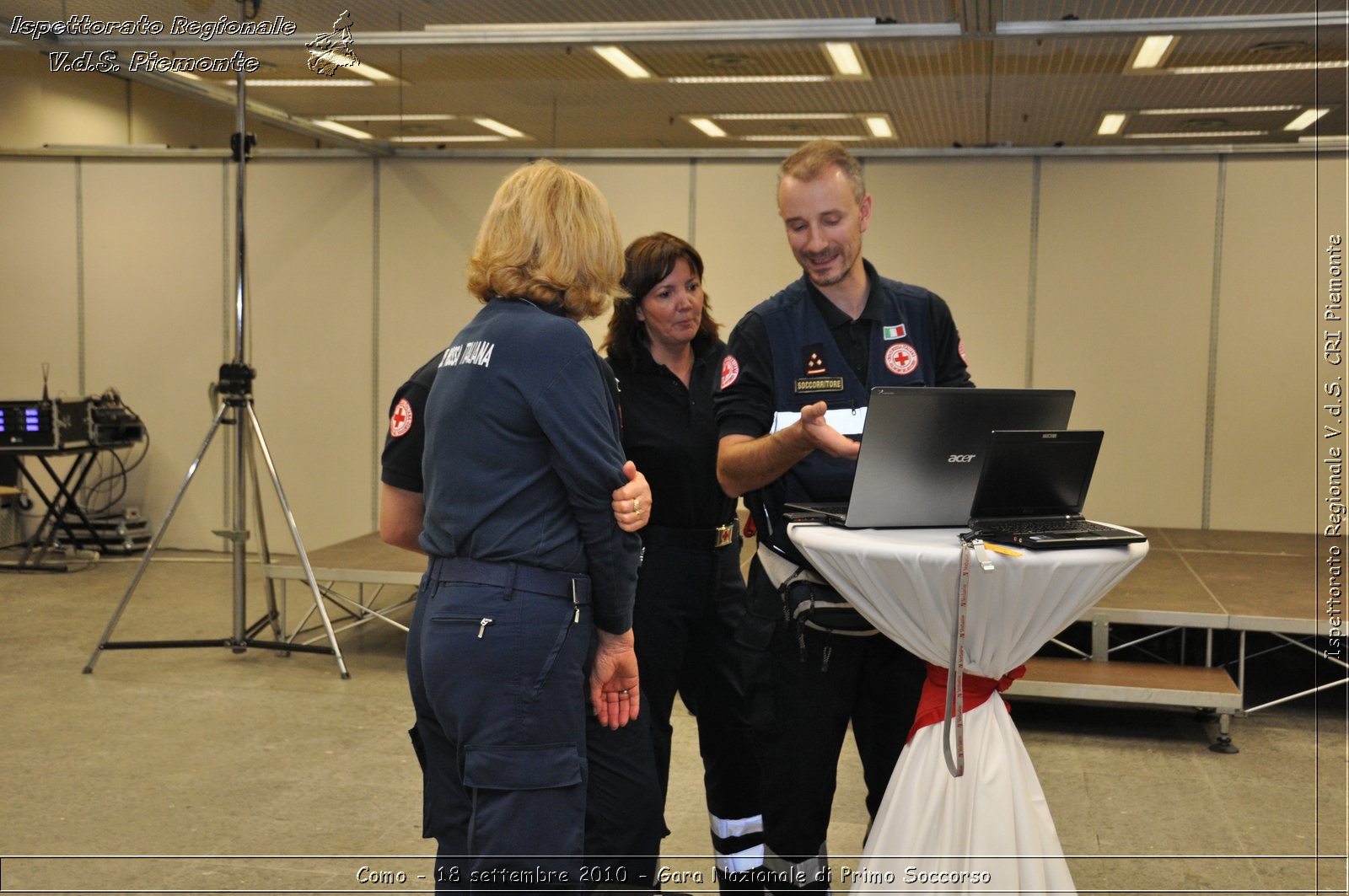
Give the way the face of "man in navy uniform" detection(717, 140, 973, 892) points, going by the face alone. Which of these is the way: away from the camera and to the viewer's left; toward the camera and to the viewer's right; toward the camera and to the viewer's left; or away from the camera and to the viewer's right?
toward the camera and to the viewer's right

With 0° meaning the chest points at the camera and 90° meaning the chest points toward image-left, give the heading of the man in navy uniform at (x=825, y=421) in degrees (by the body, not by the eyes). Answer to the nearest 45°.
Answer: approximately 0°

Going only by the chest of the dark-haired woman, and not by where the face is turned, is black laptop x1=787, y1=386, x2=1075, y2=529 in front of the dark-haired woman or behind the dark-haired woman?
in front

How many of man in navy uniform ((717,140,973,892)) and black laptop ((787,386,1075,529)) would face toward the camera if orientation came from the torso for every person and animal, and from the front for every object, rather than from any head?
1

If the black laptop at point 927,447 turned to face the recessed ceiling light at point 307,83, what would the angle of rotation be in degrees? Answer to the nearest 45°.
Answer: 0° — it already faces it

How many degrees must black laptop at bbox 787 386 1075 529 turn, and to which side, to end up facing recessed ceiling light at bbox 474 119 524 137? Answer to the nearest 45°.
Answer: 0° — it already faces it

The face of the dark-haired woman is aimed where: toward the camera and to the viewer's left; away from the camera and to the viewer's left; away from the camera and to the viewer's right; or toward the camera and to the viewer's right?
toward the camera and to the viewer's right

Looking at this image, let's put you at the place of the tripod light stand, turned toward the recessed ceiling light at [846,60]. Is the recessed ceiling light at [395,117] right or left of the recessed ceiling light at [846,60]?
left
